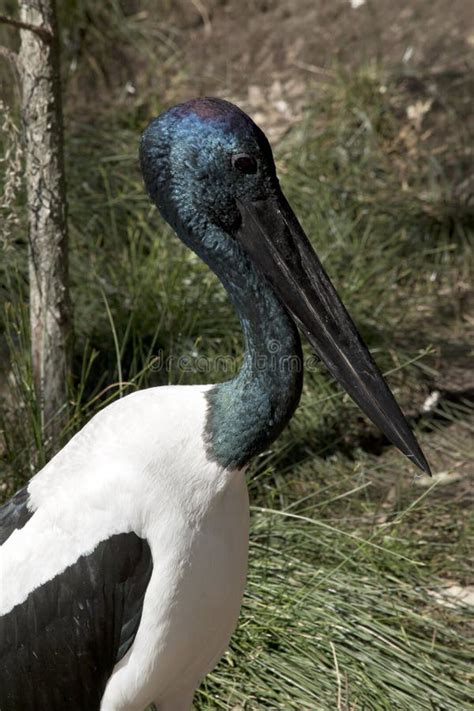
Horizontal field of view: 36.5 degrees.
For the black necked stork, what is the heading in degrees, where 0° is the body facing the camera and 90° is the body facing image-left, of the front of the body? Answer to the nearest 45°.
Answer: approximately 270°
